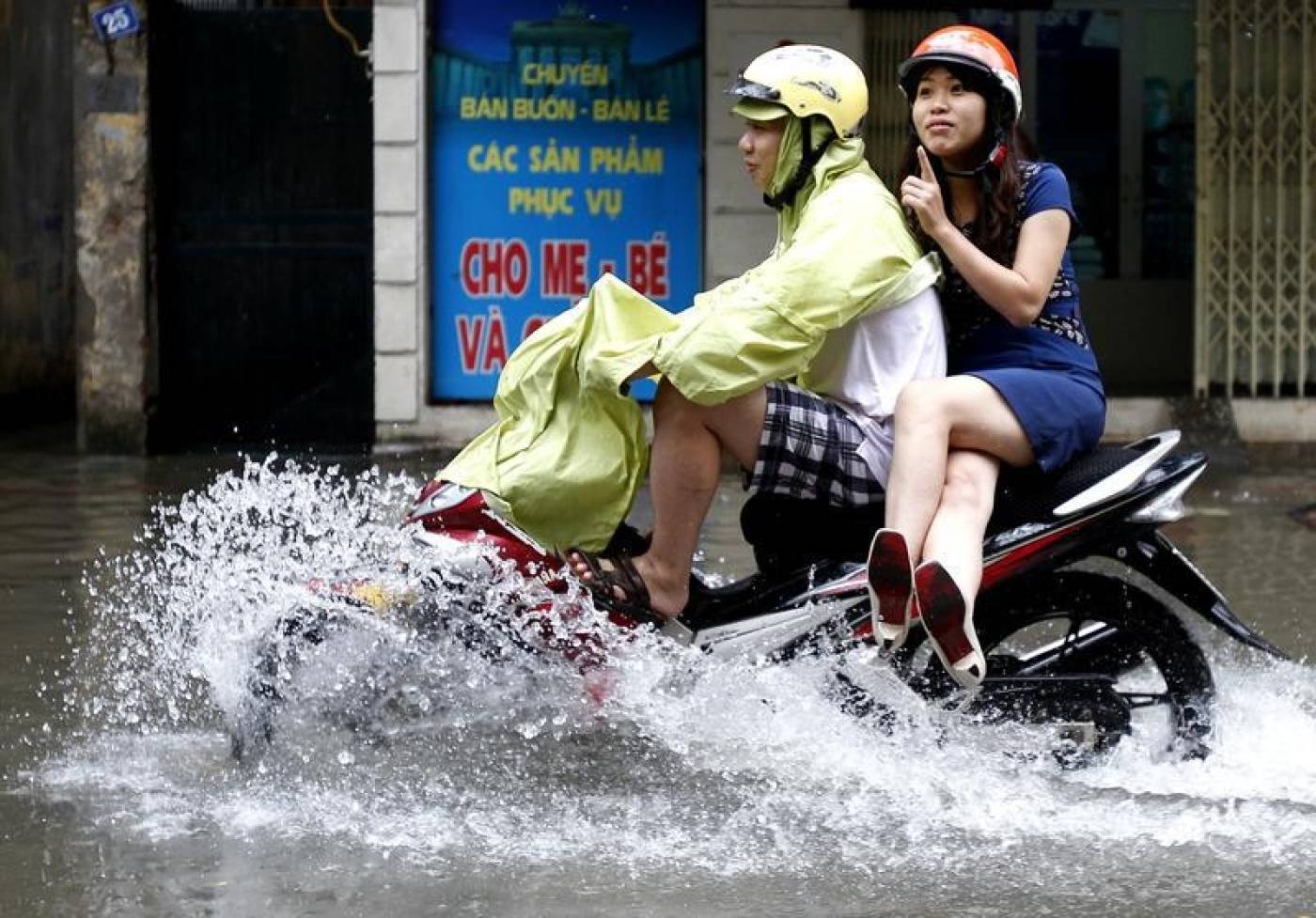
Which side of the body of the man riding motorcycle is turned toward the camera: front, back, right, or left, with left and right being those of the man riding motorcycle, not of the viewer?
left

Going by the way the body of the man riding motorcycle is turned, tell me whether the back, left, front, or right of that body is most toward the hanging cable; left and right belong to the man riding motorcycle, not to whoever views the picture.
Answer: right

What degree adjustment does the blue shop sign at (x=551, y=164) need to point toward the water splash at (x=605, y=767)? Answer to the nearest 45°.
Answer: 0° — it already faces it

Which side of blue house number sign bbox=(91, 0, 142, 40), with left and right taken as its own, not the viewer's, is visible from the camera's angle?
front

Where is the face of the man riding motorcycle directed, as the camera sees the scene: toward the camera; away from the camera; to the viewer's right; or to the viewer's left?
to the viewer's left

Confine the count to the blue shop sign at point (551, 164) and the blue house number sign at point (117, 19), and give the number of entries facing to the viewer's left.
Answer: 0

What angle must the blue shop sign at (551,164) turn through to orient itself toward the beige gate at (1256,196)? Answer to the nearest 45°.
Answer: approximately 90° to its left

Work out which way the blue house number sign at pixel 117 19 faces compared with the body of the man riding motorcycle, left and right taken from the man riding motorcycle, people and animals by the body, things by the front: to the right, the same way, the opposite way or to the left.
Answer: to the left

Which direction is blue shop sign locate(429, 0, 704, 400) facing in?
toward the camera

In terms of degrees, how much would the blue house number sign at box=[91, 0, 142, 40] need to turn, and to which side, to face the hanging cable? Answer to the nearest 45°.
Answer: approximately 90° to its left

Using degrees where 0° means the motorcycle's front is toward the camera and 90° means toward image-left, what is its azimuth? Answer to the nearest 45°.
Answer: approximately 90°

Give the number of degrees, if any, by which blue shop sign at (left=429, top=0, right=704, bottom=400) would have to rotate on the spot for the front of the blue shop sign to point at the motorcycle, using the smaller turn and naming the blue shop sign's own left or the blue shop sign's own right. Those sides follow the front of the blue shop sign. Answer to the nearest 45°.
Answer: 0° — it already faces it

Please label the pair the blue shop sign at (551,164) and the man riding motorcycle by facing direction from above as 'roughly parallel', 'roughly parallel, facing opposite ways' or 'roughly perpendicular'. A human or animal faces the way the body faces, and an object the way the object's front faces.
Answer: roughly perpendicular

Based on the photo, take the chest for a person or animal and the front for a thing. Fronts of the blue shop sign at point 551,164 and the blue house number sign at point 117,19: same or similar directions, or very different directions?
same or similar directions

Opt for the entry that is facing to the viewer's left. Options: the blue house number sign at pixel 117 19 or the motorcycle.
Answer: the motorcycle

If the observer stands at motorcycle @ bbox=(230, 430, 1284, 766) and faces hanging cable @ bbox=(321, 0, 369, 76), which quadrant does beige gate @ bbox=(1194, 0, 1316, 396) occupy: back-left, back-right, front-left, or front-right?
front-right
